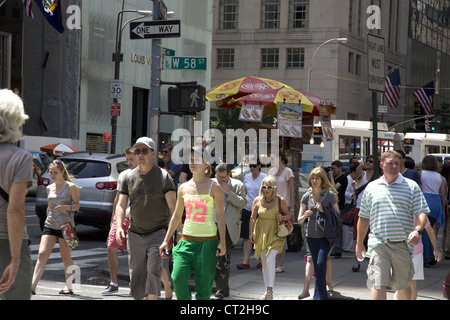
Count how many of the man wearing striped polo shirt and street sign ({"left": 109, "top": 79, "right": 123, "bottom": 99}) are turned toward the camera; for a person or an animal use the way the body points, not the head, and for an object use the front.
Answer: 2

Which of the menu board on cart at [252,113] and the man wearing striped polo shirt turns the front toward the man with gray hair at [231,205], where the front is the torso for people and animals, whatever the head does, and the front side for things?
the menu board on cart

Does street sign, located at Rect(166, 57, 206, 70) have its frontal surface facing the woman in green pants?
yes

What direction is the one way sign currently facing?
toward the camera

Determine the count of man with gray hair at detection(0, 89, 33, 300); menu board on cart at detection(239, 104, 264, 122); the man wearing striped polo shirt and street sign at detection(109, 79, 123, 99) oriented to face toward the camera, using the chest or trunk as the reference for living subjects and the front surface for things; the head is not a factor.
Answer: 3

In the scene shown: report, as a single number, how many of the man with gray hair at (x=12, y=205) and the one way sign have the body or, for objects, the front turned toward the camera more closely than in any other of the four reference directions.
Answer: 1

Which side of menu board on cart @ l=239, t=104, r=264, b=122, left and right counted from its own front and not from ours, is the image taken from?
front

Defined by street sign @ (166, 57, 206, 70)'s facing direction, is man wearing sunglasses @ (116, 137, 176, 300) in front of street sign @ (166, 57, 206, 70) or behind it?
in front

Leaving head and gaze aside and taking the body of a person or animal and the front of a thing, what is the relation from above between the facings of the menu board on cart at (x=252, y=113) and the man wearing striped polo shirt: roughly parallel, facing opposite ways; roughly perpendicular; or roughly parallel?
roughly parallel

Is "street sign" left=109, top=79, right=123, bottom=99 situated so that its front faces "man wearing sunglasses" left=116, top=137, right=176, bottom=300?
yes

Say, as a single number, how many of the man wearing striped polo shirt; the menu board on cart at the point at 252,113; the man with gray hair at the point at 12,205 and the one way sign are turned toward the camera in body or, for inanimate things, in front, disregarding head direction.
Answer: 3

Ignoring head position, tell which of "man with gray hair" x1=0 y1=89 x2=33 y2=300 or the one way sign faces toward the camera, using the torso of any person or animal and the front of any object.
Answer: the one way sign

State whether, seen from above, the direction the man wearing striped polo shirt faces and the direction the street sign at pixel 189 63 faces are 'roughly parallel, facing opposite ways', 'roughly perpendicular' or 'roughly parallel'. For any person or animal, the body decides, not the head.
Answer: roughly parallel
